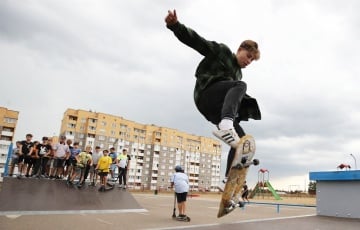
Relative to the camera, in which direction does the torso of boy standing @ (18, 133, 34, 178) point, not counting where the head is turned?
toward the camera

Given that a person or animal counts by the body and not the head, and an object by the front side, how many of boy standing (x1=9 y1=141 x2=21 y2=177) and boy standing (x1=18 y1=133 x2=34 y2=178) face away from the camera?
0

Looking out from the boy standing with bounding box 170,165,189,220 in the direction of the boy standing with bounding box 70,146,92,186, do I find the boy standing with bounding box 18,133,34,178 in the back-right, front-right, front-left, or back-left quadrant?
front-left

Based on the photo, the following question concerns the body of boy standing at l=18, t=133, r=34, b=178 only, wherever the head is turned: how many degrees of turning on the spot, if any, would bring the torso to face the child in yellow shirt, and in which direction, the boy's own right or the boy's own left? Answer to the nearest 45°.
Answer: approximately 90° to the boy's own left

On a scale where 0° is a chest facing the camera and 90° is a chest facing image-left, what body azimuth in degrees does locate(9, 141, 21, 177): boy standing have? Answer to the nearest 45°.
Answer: approximately 315°

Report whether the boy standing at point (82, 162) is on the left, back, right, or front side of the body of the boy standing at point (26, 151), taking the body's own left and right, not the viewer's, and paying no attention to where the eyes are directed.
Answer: left

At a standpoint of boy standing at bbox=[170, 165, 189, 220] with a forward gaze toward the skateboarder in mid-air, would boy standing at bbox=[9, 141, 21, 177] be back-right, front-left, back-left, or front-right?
back-right

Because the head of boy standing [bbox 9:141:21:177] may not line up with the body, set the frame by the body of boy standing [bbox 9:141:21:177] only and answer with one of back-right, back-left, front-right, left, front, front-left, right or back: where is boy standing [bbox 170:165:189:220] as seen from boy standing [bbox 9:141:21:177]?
front

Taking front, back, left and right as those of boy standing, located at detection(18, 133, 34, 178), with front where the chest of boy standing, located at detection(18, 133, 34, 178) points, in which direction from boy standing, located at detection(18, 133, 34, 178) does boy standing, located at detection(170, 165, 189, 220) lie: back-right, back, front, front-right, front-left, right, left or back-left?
front-left
